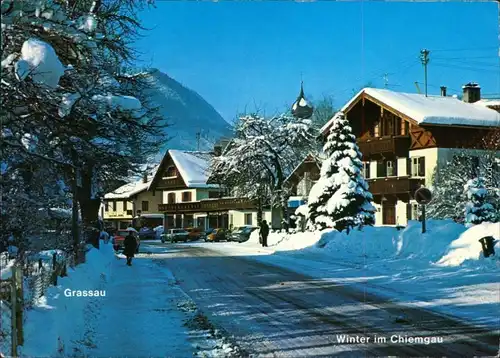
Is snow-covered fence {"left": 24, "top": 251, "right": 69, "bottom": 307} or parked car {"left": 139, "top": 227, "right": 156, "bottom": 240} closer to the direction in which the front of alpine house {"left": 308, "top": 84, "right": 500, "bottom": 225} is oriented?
the snow-covered fence

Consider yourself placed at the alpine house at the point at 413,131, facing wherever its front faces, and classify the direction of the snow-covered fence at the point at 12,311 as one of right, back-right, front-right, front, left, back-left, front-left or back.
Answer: front

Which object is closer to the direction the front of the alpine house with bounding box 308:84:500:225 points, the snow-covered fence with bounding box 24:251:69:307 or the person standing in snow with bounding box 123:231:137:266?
the snow-covered fence

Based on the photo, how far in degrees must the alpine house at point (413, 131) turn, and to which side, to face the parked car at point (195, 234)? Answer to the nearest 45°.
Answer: approximately 90° to its right

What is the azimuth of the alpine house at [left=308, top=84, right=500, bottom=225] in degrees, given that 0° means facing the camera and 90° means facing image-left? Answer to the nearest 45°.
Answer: approximately 45°

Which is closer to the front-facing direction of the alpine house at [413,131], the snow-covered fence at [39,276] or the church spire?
the snow-covered fence

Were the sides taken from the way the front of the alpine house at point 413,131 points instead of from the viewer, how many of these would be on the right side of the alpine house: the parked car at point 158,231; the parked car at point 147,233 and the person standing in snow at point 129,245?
3

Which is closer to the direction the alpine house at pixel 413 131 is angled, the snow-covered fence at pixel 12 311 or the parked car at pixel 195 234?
the snow-covered fence

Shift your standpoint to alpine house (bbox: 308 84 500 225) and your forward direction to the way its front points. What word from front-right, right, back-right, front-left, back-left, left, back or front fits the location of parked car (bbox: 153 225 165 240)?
right

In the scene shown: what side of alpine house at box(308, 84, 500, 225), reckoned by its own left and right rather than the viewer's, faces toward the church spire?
right
